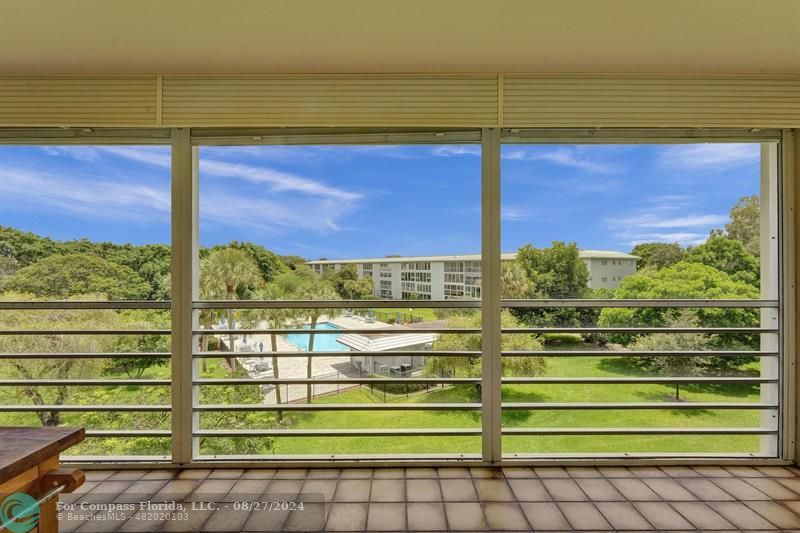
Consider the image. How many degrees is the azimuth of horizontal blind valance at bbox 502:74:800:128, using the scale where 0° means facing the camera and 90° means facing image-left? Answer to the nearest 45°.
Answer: approximately 0°

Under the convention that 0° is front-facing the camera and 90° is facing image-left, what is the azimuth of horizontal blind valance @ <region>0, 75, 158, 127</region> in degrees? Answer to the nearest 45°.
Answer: approximately 0°

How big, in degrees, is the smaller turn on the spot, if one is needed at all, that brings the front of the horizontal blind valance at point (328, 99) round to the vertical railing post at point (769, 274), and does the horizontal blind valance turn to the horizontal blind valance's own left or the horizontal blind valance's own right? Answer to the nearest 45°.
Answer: approximately 90° to the horizontal blind valance's own left

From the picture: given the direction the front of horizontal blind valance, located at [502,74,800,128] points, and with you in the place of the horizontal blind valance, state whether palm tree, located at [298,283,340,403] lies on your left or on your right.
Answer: on your right

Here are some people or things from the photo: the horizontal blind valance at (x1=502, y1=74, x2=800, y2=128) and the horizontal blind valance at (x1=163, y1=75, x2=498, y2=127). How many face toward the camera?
2
